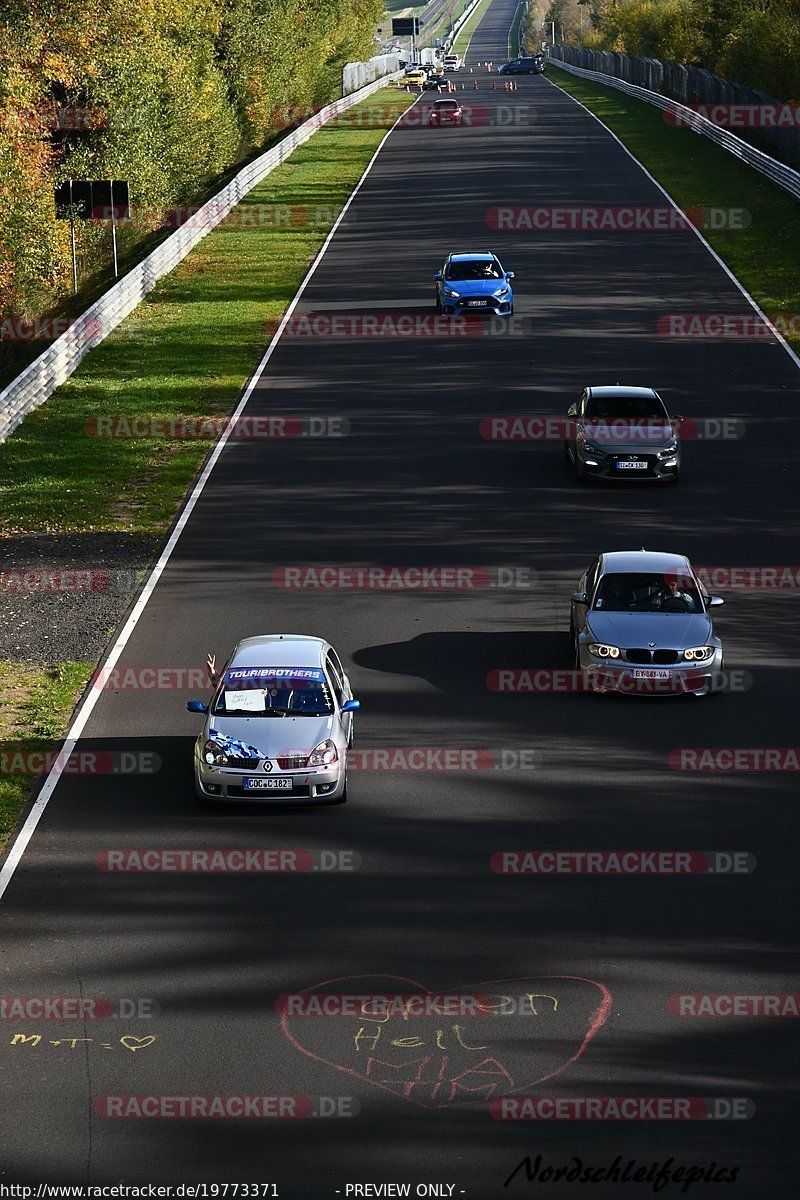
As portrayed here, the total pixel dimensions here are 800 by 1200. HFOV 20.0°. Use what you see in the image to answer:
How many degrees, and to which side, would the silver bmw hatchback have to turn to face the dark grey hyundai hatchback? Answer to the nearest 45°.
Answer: approximately 180°

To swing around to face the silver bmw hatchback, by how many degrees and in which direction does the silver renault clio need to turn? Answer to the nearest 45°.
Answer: approximately 135° to its left

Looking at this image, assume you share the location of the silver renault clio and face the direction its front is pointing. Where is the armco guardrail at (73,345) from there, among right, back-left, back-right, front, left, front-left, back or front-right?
back

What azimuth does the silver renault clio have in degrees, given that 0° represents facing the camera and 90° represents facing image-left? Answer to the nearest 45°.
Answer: approximately 0°

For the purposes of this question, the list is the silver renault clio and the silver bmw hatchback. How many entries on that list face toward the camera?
2

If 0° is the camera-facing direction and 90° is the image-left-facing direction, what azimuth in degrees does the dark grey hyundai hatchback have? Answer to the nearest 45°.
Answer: approximately 0°

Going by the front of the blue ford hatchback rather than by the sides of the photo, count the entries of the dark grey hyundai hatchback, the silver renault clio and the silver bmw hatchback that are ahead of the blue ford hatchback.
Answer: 3
